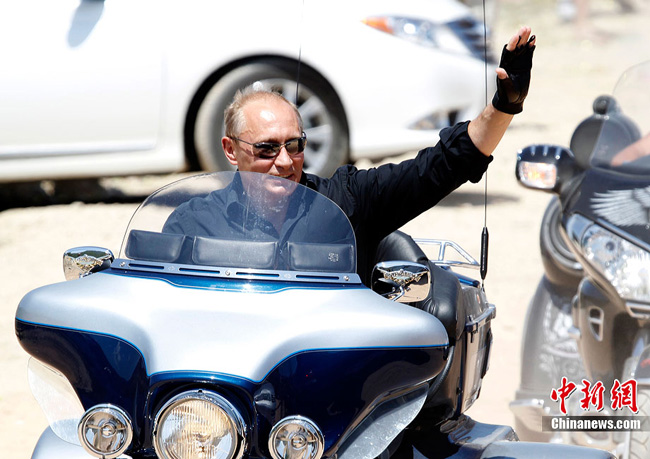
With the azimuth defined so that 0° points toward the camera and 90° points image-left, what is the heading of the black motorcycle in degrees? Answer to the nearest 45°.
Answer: approximately 315°

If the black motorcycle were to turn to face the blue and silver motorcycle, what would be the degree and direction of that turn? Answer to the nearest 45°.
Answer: approximately 45° to its right

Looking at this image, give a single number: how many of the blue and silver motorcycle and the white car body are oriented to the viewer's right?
1

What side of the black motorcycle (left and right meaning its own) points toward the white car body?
back

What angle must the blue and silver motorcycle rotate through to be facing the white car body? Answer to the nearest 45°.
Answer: approximately 135° to its right

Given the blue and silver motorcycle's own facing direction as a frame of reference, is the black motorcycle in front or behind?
behind

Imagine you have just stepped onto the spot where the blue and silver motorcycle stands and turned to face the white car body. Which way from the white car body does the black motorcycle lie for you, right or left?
right

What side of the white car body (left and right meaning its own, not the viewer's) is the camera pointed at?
right

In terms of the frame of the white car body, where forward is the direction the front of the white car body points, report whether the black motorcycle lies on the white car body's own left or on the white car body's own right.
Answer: on the white car body's own right

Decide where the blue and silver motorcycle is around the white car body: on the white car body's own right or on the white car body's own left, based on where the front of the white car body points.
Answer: on the white car body's own right

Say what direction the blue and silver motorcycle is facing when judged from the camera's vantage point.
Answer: facing the viewer and to the left of the viewer

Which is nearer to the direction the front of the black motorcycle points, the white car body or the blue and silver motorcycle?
the blue and silver motorcycle
